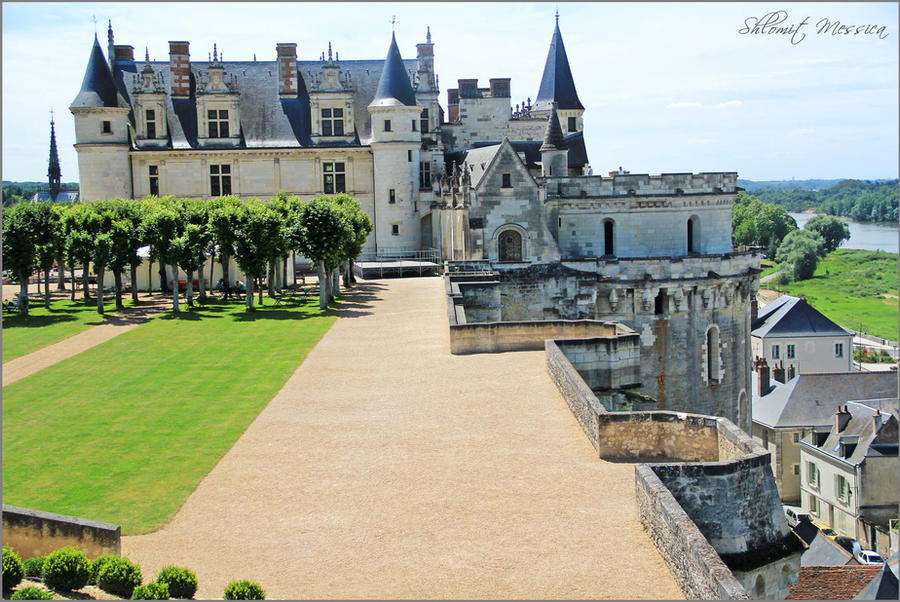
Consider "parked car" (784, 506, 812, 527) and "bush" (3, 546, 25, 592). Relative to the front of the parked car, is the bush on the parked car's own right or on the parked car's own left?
on the parked car's own right

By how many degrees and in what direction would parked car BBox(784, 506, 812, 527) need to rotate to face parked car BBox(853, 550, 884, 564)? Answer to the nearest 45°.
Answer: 0° — it already faces it

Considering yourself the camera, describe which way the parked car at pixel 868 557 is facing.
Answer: facing the viewer and to the right of the viewer

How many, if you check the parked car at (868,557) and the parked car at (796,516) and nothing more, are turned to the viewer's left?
0

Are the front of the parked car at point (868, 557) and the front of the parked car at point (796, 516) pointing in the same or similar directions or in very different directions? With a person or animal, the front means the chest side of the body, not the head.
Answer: same or similar directions

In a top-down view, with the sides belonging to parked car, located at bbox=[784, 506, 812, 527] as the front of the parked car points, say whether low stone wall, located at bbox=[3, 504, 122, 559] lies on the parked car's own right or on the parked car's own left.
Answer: on the parked car's own right

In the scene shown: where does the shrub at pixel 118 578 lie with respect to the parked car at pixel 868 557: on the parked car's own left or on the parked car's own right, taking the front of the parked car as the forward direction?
on the parked car's own right

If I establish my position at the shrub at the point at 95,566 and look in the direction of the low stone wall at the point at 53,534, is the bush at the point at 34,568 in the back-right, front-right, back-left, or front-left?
front-left
